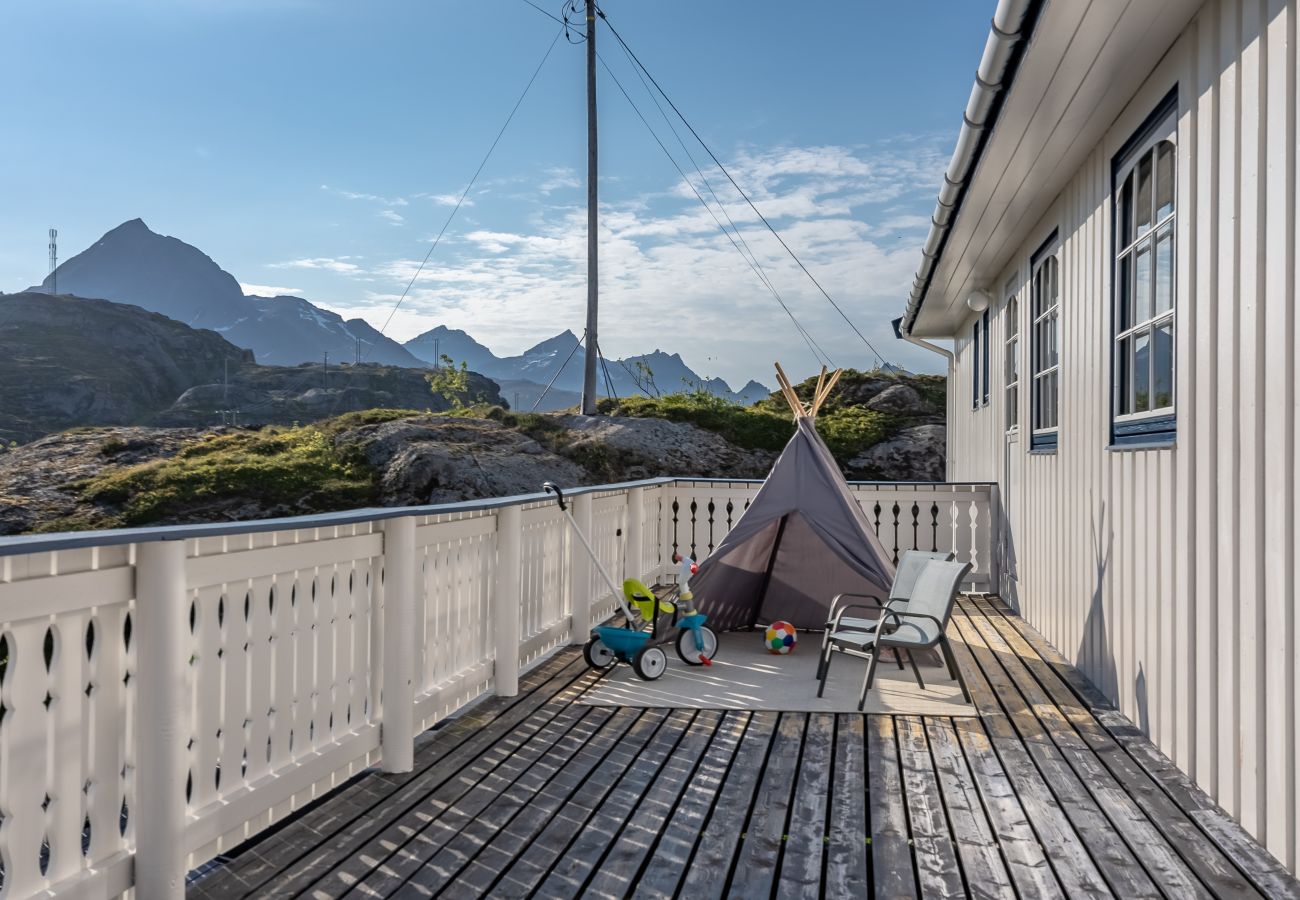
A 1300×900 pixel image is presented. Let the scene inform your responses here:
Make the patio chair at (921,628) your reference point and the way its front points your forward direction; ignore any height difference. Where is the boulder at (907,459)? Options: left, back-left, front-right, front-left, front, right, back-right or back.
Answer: back-right

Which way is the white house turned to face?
to the viewer's left

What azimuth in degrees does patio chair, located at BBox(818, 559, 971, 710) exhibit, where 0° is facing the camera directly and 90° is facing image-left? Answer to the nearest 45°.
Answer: approximately 45°
